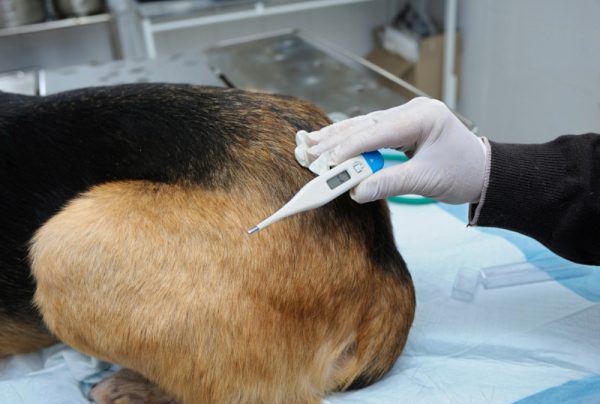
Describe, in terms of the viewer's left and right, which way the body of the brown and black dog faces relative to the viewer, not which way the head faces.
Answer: facing to the left of the viewer

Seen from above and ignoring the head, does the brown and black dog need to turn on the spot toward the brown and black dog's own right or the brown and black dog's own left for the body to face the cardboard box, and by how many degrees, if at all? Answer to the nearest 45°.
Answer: approximately 135° to the brown and black dog's own right

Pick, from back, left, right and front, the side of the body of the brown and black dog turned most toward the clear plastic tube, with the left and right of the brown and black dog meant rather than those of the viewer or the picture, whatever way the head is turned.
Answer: back
